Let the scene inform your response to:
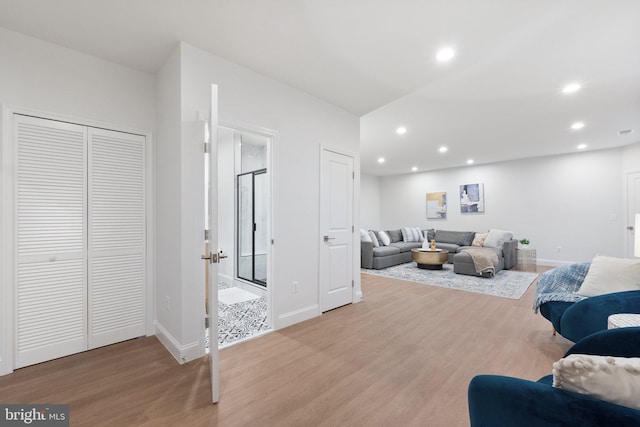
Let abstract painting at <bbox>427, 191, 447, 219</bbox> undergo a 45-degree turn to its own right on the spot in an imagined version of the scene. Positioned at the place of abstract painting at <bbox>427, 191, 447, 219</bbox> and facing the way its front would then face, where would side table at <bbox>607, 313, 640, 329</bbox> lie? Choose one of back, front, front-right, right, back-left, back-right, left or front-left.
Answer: front-left

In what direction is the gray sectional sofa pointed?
toward the camera

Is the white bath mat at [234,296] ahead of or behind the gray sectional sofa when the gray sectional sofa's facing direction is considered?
ahead

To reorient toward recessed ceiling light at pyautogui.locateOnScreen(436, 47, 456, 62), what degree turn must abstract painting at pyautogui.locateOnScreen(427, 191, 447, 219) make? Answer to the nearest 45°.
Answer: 0° — it already faces it

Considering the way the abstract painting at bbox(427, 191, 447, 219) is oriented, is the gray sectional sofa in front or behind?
in front

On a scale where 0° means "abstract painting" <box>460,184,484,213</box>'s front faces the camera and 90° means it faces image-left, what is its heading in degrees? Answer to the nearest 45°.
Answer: approximately 0°

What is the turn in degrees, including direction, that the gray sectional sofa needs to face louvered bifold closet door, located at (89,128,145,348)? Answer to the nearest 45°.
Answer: approximately 45° to its right

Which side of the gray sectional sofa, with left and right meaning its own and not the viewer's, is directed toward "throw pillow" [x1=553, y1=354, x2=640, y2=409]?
front

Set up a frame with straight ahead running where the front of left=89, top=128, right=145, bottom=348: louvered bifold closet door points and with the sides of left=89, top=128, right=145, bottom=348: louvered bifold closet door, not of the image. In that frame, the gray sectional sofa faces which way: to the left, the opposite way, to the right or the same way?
to the right

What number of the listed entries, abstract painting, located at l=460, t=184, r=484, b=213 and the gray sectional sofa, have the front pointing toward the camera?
2
